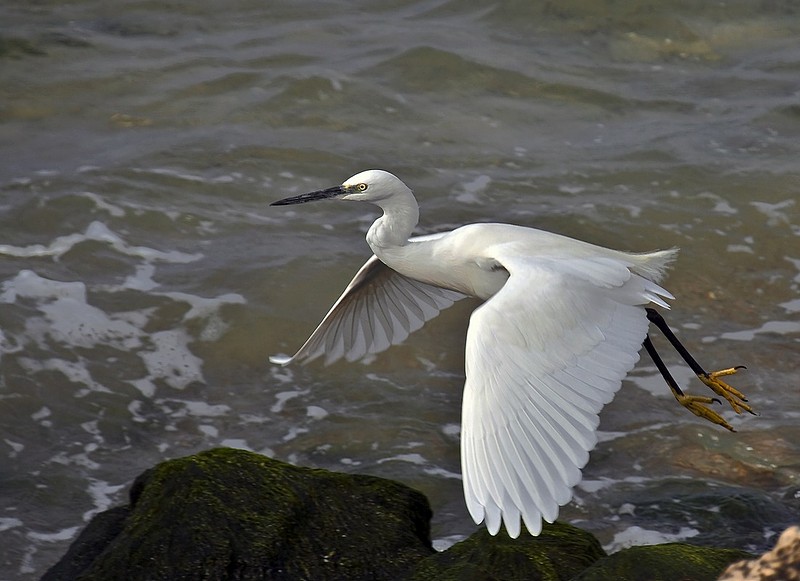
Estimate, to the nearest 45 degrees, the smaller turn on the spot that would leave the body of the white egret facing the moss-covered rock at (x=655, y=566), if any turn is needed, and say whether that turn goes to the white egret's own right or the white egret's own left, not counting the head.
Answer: approximately 135° to the white egret's own left

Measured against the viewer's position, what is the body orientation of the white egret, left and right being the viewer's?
facing to the left of the viewer

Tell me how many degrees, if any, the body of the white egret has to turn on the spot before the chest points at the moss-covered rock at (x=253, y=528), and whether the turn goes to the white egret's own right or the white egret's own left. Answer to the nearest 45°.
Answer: approximately 45° to the white egret's own left

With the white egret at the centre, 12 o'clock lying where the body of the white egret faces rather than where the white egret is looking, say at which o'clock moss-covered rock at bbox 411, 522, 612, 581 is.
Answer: The moss-covered rock is roughly at 9 o'clock from the white egret.
